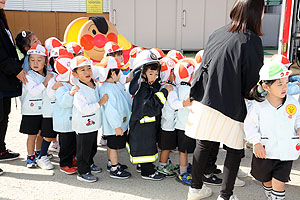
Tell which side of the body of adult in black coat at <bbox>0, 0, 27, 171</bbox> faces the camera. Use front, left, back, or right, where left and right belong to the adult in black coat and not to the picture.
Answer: right

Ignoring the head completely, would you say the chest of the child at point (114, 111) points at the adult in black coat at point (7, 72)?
no

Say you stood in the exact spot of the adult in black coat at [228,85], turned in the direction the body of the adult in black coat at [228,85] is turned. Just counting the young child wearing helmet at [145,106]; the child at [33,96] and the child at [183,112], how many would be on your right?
0

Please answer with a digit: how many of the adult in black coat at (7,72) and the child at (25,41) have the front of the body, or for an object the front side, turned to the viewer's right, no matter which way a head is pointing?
2

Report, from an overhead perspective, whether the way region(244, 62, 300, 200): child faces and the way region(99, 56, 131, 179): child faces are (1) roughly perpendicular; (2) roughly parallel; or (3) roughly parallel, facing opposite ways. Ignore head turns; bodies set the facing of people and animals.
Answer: roughly perpendicular

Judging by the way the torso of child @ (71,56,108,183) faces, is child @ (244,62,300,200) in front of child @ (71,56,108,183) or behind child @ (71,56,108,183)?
in front

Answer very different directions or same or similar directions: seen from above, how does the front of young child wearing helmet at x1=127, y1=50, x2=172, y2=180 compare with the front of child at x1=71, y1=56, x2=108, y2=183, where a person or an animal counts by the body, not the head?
same or similar directions

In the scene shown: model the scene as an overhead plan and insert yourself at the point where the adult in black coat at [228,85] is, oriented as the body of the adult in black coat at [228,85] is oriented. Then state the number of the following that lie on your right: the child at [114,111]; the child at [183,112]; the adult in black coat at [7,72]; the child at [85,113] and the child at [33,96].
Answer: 0

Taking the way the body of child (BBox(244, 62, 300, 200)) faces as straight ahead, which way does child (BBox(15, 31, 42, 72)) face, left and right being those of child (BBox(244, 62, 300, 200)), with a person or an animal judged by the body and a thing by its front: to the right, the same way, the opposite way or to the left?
to the left

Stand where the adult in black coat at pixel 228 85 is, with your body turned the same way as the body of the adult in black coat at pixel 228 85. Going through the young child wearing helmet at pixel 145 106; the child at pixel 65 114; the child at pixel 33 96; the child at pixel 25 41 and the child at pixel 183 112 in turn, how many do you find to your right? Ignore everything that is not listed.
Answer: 0

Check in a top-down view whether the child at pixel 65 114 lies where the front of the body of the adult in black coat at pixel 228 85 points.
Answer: no

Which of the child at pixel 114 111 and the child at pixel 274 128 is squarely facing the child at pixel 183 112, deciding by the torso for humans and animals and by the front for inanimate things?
the child at pixel 114 111

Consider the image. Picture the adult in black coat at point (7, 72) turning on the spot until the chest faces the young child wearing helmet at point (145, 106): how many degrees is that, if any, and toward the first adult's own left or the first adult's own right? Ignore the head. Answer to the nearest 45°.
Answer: approximately 45° to the first adult's own right

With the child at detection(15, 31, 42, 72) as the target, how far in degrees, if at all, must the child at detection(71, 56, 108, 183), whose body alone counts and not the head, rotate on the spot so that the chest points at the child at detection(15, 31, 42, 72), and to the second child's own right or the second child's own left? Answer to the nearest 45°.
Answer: approximately 180°

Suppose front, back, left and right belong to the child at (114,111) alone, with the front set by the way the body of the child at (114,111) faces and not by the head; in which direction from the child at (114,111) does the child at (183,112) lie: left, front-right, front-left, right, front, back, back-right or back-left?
front

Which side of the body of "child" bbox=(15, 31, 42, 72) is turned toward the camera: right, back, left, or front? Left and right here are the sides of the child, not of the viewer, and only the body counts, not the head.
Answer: right

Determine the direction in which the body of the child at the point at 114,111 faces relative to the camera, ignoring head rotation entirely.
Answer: to the viewer's right
